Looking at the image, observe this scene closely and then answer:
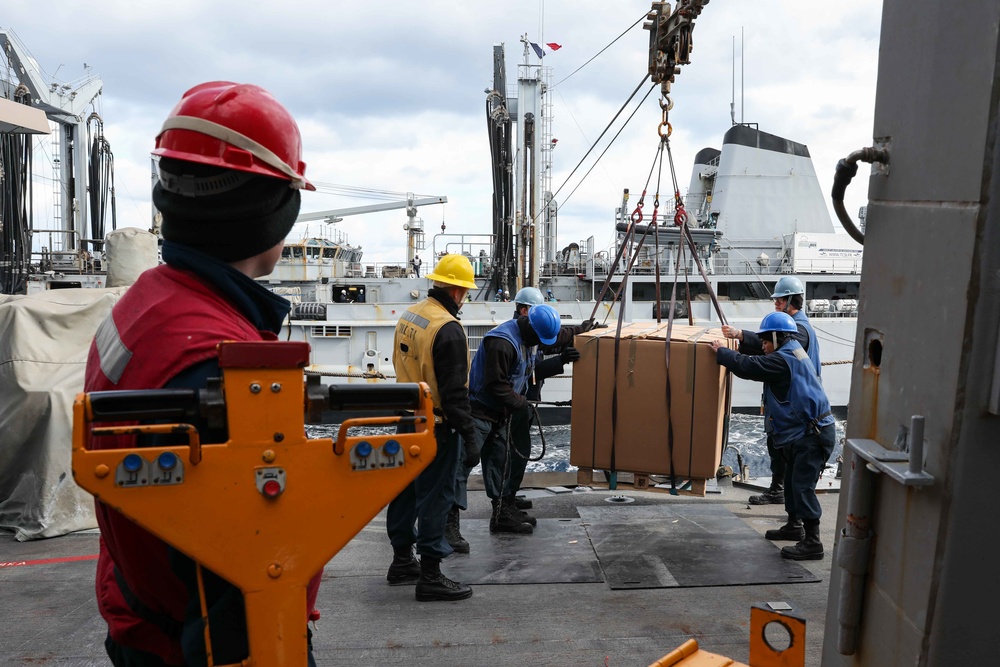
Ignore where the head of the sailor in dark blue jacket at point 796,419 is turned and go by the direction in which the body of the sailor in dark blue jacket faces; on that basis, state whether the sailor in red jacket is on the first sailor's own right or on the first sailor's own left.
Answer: on the first sailor's own left

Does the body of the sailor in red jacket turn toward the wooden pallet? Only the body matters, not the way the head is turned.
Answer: yes

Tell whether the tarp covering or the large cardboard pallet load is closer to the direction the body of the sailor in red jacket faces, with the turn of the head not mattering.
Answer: the large cardboard pallet load

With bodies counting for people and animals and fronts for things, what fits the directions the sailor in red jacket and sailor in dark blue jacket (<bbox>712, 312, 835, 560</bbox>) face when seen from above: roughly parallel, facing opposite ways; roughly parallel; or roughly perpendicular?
roughly perpendicular

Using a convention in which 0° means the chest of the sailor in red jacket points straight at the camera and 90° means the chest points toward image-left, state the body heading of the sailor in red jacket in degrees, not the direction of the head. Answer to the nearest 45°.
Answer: approximately 225°

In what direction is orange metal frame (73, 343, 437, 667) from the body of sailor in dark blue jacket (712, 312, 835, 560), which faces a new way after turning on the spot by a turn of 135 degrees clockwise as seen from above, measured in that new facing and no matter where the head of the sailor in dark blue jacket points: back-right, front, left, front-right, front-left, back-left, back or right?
back-right

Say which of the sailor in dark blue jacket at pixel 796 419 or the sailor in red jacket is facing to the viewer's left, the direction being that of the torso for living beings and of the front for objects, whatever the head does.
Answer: the sailor in dark blue jacket

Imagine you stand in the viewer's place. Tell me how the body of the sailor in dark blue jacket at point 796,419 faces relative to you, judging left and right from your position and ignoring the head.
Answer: facing to the left of the viewer

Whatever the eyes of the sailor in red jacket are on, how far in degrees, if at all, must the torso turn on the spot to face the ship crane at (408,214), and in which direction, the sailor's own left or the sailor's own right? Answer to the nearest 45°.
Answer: approximately 45° to the sailor's own left

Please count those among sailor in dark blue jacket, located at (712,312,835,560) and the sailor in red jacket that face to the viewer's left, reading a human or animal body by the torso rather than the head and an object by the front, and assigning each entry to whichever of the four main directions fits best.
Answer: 1

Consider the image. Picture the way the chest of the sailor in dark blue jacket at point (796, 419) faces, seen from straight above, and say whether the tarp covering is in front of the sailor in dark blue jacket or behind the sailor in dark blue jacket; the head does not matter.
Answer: in front

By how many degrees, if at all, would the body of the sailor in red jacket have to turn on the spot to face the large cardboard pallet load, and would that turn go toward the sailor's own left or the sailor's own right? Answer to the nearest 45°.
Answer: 0° — they already face it
